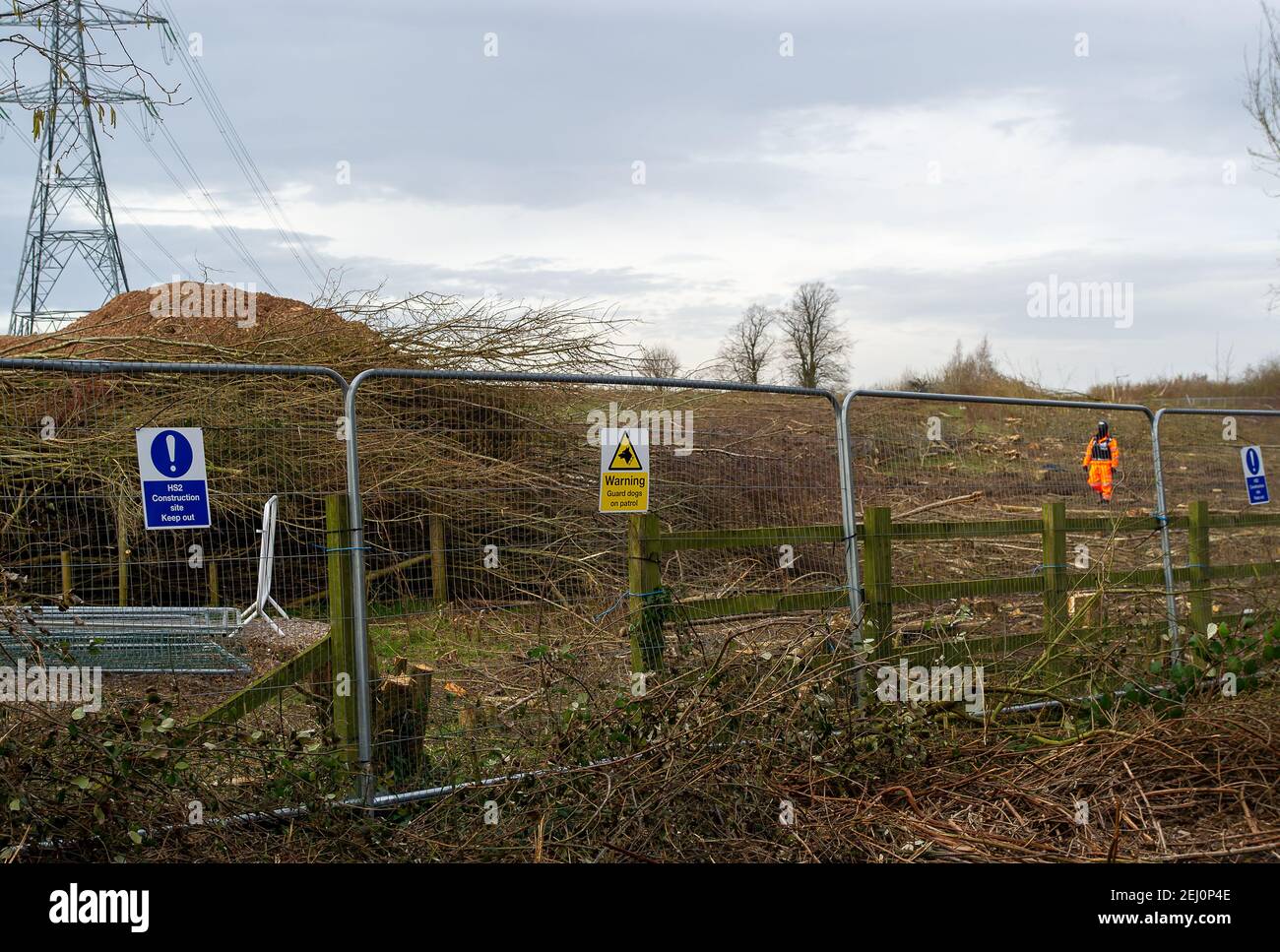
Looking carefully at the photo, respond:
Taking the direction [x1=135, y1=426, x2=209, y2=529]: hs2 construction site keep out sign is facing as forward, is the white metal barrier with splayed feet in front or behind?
behind

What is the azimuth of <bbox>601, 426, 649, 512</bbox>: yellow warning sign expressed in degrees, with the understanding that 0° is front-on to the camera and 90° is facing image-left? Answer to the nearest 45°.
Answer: approximately 0°

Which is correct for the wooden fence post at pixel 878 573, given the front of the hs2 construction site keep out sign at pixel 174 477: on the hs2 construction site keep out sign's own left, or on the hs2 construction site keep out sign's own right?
on the hs2 construction site keep out sign's own left

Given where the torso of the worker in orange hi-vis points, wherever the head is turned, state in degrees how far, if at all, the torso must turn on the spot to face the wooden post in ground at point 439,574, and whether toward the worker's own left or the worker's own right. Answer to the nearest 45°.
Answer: approximately 45° to the worker's own right

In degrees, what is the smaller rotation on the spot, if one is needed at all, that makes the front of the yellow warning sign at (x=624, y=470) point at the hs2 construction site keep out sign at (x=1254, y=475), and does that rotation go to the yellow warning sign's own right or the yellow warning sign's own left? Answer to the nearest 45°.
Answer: approximately 135° to the yellow warning sign's own left

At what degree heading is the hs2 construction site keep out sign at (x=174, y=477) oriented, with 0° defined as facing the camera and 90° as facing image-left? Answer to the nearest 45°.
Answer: approximately 0°
